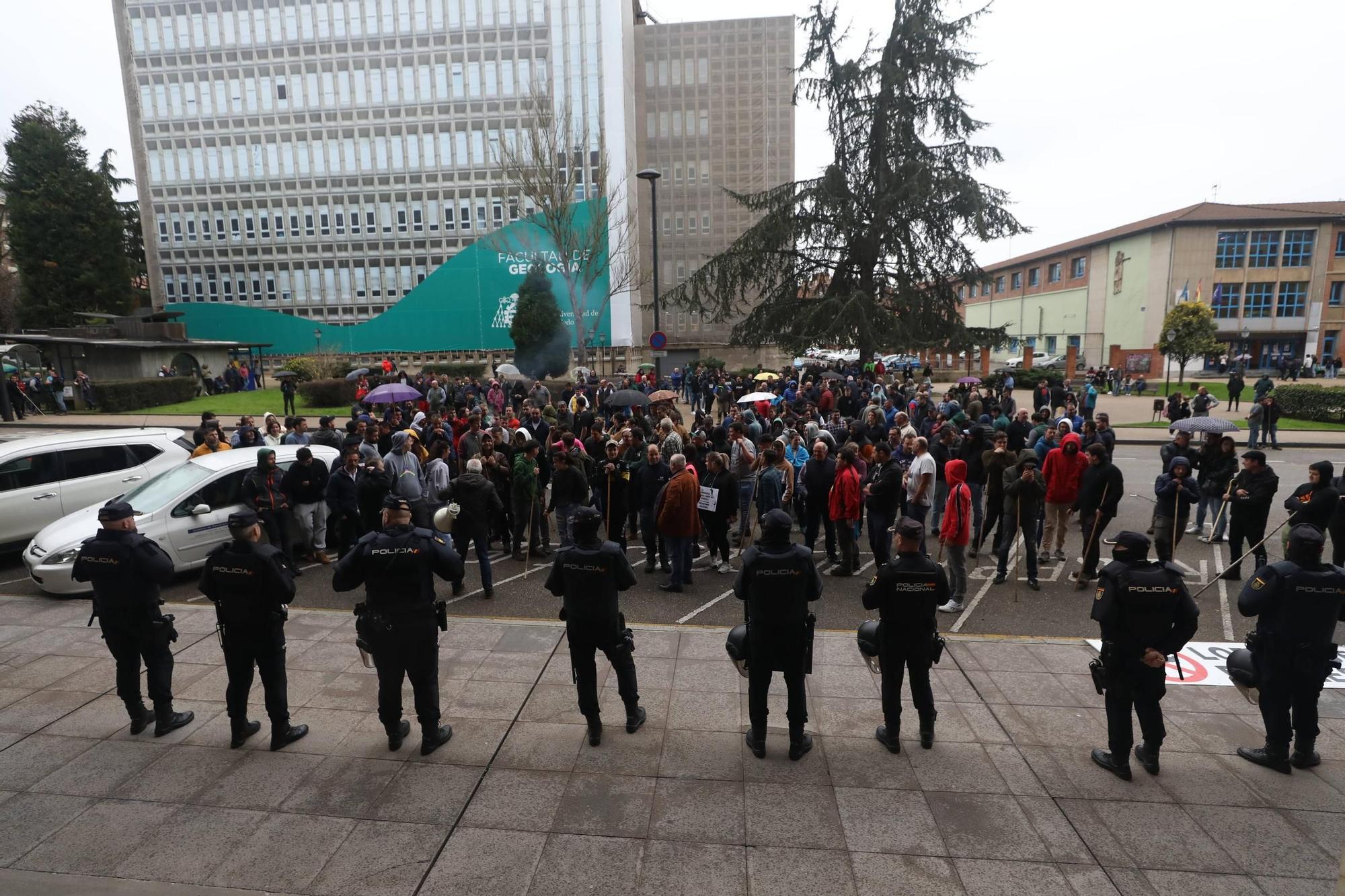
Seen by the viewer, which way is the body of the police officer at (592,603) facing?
away from the camera

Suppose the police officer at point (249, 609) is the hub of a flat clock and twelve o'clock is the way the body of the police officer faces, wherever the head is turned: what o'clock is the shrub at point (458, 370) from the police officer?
The shrub is roughly at 11 o'clock from the police officer.

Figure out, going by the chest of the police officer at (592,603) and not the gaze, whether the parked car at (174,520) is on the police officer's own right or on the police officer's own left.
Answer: on the police officer's own left

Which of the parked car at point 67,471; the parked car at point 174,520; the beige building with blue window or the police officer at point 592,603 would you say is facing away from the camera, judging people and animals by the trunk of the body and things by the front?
the police officer

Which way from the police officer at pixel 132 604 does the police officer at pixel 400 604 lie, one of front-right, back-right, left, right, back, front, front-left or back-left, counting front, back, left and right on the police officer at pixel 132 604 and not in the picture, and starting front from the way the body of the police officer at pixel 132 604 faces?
right

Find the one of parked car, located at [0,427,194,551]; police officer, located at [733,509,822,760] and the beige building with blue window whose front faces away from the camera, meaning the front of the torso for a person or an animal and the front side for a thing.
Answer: the police officer

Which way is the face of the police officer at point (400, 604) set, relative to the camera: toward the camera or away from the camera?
away from the camera

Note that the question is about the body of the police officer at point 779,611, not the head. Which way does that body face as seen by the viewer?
away from the camera

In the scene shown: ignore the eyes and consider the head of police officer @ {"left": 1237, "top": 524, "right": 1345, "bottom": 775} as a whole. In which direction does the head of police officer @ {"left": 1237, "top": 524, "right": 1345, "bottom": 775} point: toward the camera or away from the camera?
away from the camera

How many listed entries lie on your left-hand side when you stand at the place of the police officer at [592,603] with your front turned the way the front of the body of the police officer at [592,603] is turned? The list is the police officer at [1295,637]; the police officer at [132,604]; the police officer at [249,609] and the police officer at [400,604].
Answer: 3

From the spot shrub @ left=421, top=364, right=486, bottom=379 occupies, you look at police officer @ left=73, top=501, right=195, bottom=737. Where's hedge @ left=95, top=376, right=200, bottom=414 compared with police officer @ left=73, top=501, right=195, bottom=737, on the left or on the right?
right

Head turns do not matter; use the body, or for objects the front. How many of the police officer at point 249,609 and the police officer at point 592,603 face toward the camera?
0
